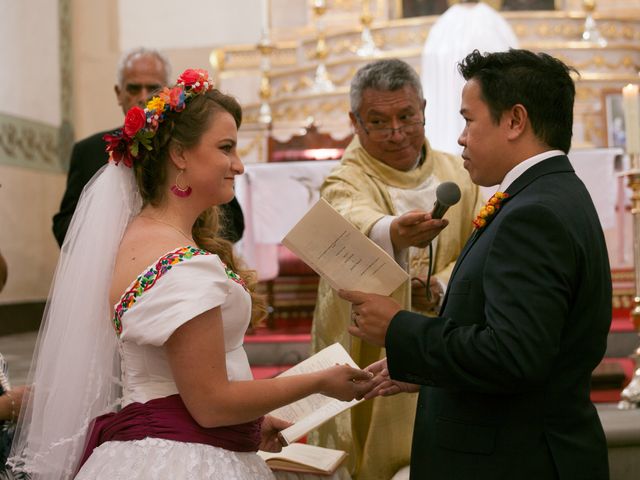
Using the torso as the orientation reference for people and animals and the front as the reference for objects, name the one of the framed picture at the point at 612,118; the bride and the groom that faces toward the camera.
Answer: the framed picture

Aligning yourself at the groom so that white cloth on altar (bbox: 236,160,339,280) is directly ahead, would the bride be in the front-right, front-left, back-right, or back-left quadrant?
front-left

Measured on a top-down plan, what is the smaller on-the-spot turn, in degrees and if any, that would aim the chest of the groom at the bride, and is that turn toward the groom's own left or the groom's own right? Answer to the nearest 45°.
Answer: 0° — they already face them

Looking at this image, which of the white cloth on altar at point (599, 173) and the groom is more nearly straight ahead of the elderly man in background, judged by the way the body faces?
the groom

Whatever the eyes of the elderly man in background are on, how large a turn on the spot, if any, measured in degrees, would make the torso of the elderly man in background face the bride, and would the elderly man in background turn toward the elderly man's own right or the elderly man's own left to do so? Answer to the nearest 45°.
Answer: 0° — they already face them

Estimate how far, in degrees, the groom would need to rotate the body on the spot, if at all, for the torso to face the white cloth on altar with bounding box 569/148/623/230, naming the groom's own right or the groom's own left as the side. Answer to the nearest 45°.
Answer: approximately 90° to the groom's own right

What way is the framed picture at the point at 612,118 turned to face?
toward the camera

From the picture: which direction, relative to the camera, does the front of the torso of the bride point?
to the viewer's right

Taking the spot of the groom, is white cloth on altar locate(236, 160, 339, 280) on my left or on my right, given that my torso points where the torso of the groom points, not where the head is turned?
on my right

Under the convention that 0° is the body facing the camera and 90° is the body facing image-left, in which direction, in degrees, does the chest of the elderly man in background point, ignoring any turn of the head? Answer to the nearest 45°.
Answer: approximately 0°

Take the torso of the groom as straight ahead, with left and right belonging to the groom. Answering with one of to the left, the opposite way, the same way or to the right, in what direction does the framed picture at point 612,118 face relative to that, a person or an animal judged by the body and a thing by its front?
to the left

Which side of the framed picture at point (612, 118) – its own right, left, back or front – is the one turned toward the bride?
front

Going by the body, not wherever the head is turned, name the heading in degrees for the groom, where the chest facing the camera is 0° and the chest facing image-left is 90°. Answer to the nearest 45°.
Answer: approximately 90°
